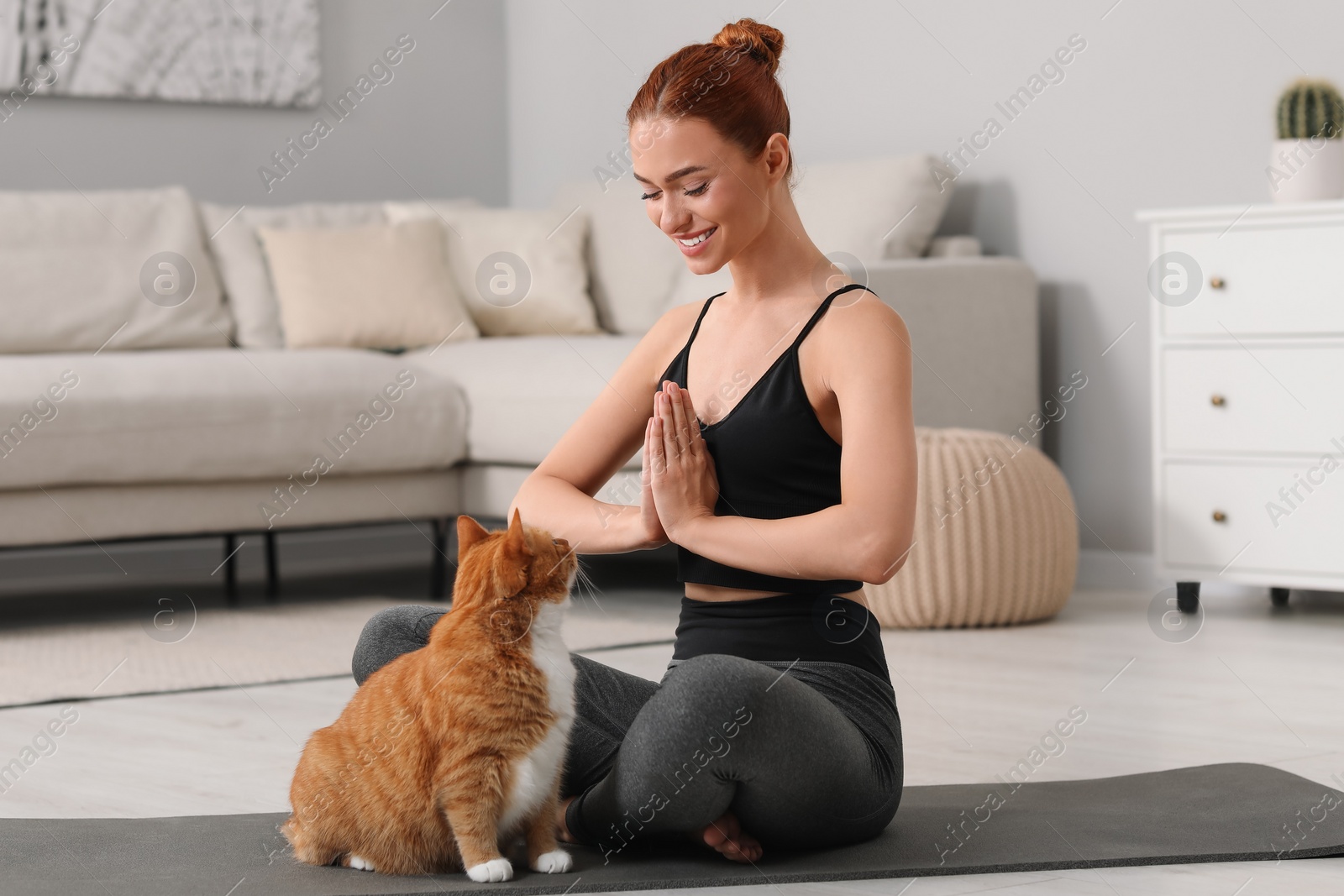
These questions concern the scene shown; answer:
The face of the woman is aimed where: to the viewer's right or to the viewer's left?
to the viewer's left

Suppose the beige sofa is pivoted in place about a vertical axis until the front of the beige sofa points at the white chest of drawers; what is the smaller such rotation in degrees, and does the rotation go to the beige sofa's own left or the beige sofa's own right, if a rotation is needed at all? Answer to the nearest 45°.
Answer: approximately 90° to the beige sofa's own left

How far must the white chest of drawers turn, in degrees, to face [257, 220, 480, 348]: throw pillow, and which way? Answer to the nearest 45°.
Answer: approximately 90° to its right

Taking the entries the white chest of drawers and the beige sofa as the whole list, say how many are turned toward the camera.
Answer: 2

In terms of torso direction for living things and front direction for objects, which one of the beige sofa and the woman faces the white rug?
the beige sofa

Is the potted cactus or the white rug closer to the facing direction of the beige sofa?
the white rug

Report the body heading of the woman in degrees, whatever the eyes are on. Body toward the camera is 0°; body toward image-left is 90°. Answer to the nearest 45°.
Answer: approximately 45°

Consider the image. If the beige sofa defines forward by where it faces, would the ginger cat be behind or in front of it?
in front

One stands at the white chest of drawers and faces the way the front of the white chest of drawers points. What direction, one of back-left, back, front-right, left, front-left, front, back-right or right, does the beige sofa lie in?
right

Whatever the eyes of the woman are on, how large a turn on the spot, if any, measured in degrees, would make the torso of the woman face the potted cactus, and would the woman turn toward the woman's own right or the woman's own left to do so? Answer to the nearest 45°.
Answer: approximately 180°
